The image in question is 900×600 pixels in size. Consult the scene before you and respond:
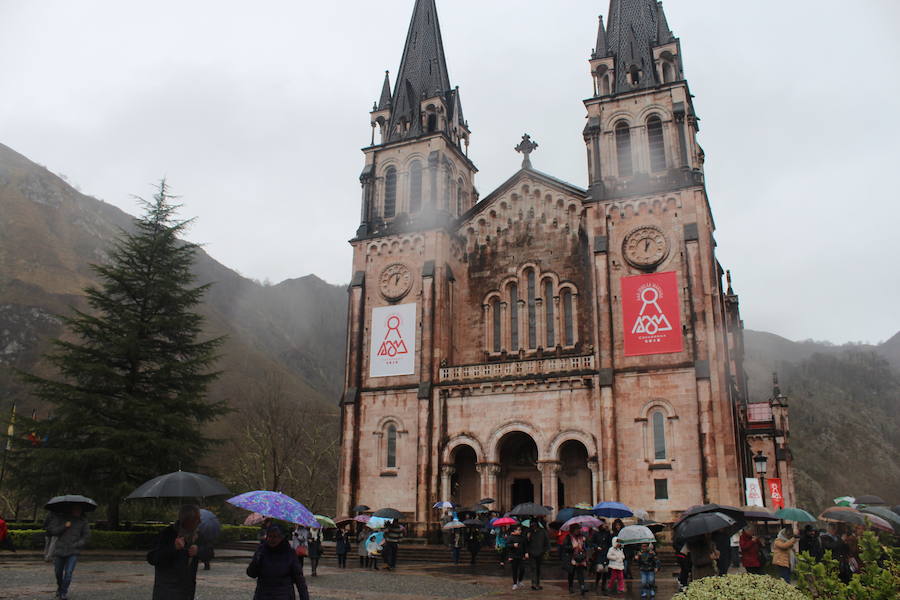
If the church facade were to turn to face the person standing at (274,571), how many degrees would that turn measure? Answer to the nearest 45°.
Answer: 0° — it already faces them

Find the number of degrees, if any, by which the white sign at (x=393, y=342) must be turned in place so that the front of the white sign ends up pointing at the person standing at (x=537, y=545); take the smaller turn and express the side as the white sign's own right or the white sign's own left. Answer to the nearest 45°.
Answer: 0° — it already faces them

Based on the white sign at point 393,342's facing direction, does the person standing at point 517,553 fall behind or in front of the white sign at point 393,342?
in front

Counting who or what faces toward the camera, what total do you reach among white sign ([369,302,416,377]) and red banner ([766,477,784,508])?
2

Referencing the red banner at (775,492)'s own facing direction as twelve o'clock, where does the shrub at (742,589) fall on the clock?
The shrub is roughly at 12 o'clock from the red banner.

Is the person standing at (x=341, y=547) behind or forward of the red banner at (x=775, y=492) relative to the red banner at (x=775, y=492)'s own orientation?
forward

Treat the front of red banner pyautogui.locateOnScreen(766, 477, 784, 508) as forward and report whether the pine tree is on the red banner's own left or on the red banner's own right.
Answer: on the red banner's own right

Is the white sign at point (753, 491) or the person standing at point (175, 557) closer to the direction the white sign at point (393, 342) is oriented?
the person standing
